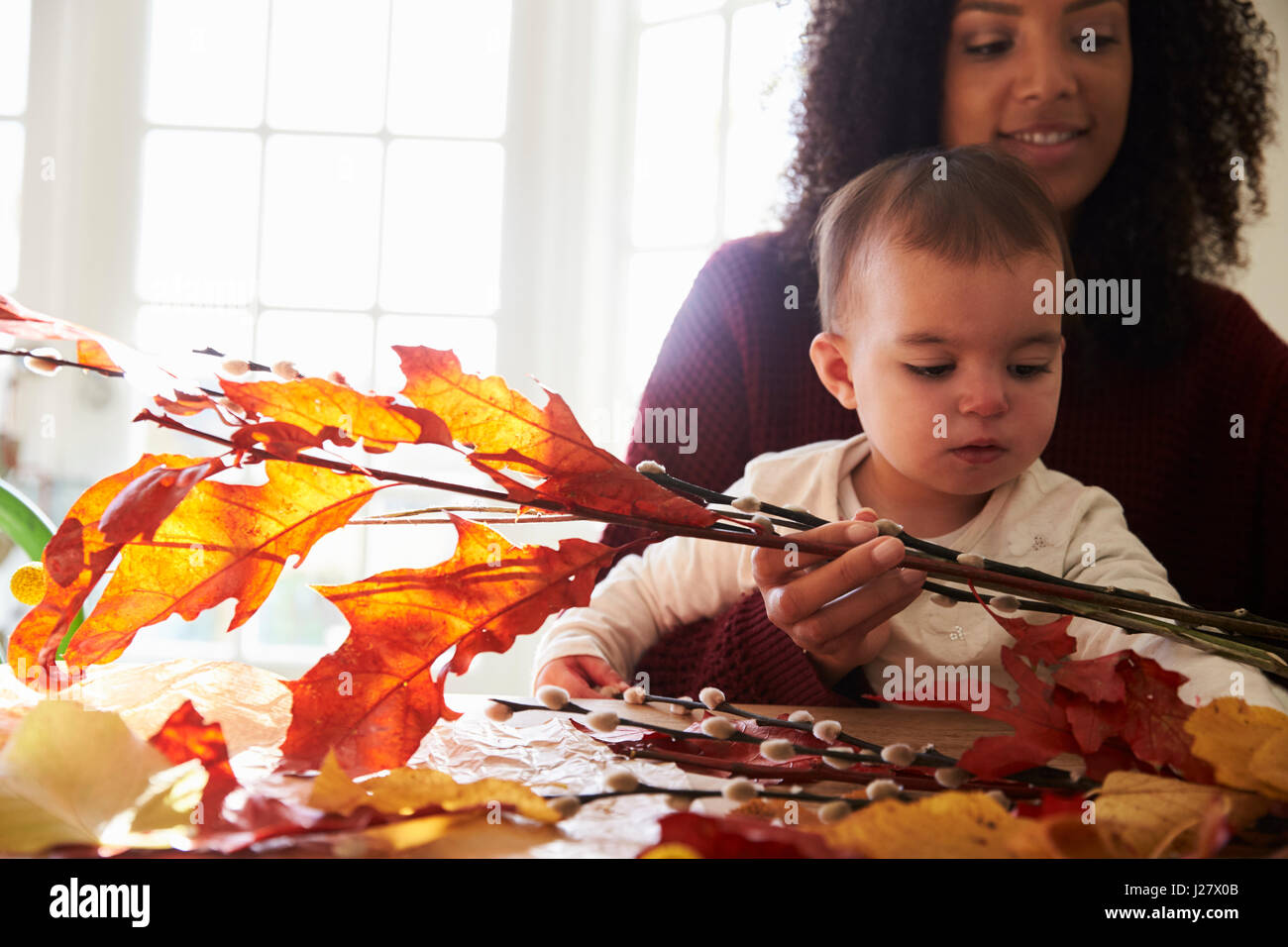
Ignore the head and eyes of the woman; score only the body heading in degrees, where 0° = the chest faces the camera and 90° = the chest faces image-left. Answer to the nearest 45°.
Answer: approximately 0°

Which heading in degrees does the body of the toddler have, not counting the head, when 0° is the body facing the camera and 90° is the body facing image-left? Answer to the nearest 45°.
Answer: approximately 0°
